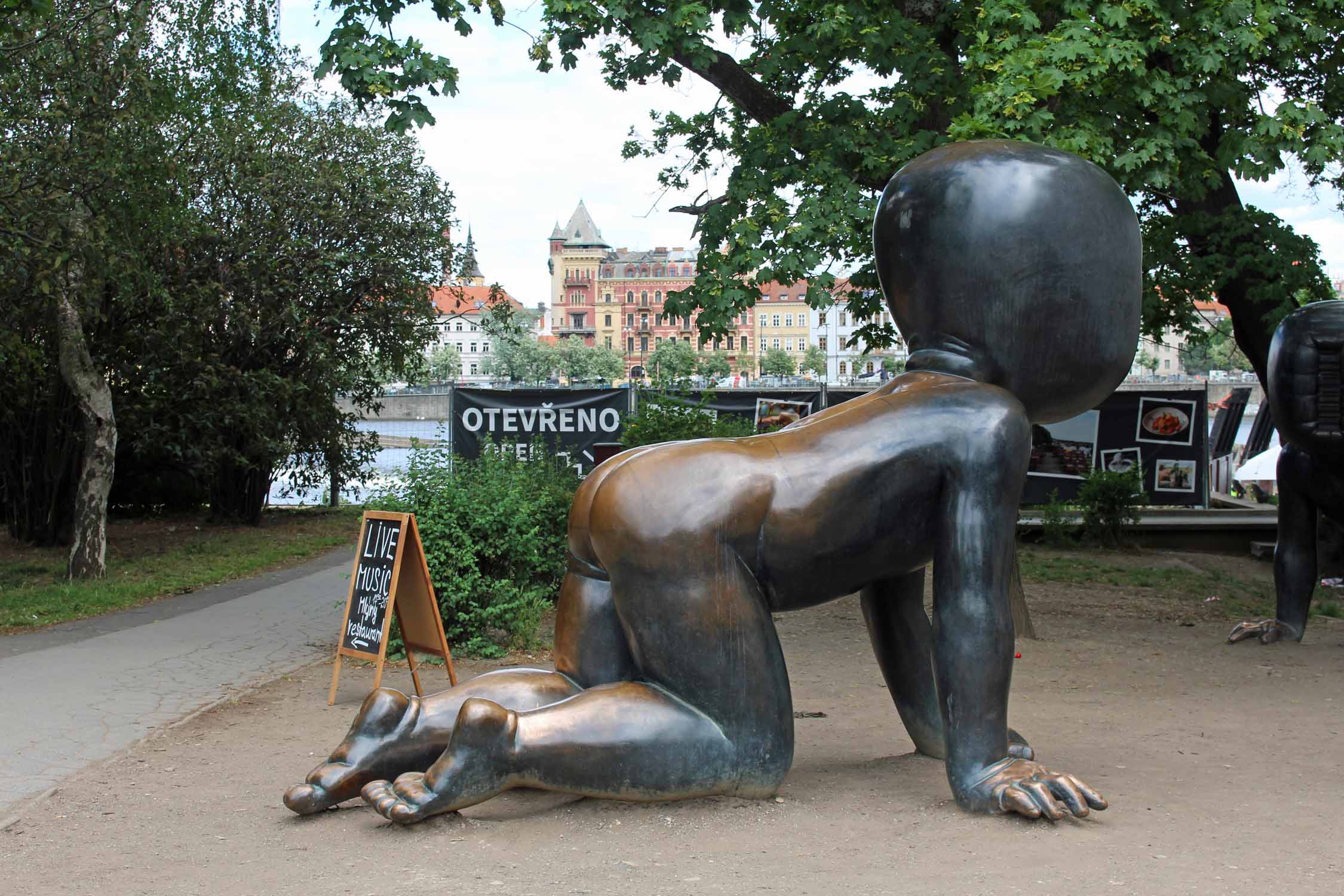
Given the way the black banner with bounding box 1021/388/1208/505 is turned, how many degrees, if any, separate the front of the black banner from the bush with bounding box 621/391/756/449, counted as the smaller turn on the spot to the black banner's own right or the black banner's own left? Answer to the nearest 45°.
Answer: approximately 45° to the black banner's own right

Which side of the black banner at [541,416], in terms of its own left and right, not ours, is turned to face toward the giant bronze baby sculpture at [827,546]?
front

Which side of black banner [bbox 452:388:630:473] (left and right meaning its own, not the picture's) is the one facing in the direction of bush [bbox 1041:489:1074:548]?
left

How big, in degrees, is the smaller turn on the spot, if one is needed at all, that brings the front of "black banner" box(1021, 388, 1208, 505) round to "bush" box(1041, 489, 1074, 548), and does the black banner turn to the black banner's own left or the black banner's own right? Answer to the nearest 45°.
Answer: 0° — it already faces it

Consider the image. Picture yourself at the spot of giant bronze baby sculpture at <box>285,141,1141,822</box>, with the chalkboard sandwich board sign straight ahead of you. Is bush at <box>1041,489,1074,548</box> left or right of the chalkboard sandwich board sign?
right

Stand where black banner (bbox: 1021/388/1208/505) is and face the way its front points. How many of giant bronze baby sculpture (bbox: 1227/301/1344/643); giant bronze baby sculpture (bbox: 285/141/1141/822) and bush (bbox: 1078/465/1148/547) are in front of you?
3

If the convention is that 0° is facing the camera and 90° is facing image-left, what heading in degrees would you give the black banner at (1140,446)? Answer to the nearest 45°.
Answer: approximately 0°

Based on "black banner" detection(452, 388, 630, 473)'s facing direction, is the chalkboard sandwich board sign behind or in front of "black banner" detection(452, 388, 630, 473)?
in front

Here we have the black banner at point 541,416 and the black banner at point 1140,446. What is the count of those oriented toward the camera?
2

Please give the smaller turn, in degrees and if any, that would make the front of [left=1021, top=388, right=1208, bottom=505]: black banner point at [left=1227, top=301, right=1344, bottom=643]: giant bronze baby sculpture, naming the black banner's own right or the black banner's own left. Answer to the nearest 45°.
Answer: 0° — it already faces it

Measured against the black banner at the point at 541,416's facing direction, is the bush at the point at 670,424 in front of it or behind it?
in front

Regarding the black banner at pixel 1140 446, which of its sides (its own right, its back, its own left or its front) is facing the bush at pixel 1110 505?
front
